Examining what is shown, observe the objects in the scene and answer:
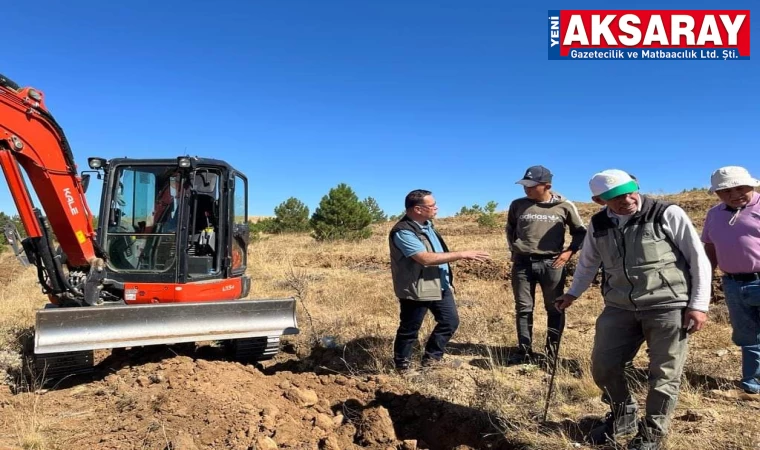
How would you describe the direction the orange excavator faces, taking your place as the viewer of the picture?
facing the viewer and to the left of the viewer

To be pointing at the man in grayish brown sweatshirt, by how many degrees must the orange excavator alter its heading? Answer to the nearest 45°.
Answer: approximately 90° to its left

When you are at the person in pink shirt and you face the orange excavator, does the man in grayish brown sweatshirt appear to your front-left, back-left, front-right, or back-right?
front-right

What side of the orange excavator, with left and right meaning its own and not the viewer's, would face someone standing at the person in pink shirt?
left

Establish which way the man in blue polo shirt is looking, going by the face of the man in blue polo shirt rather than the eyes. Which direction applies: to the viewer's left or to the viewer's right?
to the viewer's right

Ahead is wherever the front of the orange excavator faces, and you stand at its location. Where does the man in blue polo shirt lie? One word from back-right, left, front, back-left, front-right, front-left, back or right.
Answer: left

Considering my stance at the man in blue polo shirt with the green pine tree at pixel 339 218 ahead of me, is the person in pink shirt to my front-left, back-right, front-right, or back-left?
back-right

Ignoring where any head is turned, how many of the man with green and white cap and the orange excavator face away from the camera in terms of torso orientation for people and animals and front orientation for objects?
0

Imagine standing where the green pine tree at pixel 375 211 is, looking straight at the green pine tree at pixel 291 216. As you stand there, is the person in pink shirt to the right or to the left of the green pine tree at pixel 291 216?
left

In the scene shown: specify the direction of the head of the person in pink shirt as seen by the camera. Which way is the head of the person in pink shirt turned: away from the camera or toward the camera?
toward the camera

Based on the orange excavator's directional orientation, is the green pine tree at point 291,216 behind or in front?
behind

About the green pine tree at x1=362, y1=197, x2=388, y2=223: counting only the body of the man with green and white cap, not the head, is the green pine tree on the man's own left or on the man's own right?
on the man's own right
